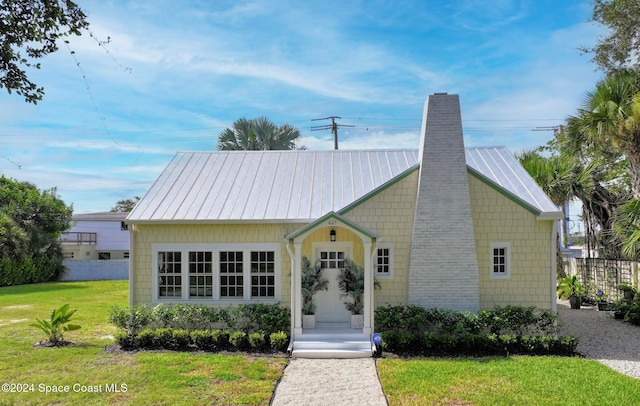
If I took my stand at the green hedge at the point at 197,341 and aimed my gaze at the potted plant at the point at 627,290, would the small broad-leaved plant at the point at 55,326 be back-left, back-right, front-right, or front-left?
back-left

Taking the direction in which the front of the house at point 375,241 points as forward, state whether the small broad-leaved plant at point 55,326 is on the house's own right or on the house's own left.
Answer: on the house's own right

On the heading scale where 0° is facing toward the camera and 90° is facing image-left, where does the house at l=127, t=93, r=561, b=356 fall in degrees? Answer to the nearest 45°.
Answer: approximately 0°

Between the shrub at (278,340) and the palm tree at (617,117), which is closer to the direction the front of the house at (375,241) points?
the shrub

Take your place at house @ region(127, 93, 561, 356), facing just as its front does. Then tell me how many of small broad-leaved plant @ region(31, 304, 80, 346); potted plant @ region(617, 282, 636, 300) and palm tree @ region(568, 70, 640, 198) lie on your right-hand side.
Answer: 1

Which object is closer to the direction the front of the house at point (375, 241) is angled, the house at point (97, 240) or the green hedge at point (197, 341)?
the green hedge

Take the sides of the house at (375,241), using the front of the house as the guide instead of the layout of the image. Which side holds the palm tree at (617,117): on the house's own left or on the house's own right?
on the house's own left
